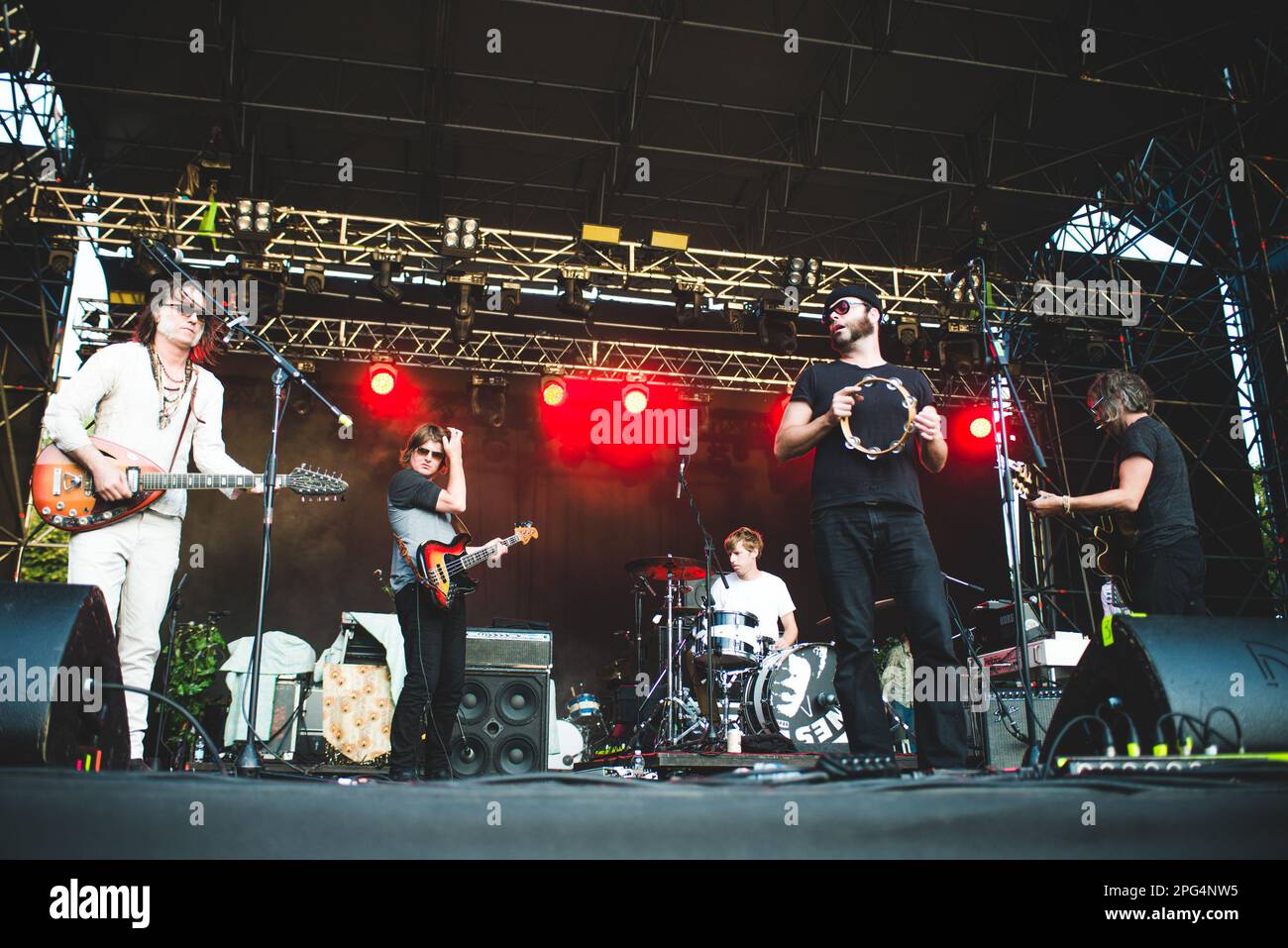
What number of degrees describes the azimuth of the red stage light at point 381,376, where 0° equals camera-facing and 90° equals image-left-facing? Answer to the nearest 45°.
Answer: approximately 0°

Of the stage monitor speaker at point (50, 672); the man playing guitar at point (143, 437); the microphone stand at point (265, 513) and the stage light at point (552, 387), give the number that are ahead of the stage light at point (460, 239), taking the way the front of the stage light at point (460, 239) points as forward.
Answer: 3

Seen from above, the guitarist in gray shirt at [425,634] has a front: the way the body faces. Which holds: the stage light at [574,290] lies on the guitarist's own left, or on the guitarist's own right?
on the guitarist's own left

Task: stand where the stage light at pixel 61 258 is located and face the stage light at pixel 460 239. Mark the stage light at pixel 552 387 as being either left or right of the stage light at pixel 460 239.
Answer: left

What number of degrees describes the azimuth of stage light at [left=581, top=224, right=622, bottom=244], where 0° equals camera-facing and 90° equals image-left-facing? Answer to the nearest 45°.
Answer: approximately 0°

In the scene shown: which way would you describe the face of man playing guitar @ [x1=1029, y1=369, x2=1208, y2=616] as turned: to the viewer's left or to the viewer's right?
to the viewer's left

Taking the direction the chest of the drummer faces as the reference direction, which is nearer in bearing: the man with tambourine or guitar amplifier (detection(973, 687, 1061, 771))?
the man with tambourine

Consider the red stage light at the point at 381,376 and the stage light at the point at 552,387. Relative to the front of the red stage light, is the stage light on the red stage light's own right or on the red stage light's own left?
on the red stage light's own left

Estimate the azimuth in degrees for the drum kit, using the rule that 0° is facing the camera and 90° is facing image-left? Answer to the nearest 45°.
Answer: approximately 315°

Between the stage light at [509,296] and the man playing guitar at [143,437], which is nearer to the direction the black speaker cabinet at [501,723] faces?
the man playing guitar
